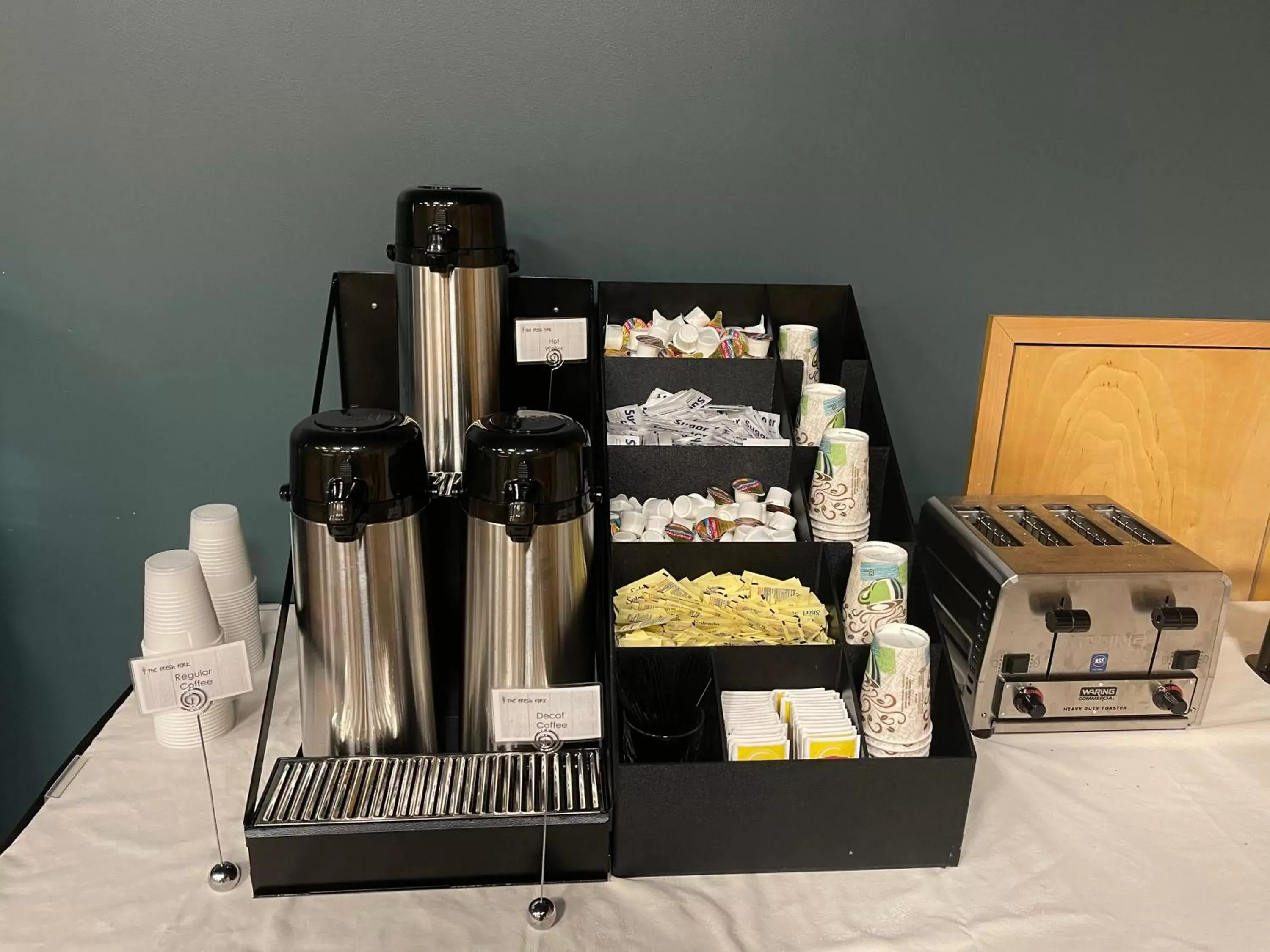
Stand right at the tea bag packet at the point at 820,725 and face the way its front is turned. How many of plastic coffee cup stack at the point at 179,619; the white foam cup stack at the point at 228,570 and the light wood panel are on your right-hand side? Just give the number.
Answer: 2

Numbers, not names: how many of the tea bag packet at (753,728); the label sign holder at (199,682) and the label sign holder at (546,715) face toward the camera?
3

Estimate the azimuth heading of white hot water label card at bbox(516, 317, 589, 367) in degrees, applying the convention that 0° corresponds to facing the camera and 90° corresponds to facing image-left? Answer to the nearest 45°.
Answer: approximately 0°

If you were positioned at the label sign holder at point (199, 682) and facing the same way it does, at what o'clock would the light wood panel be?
The light wood panel is roughly at 9 o'clock from the label sign holder.

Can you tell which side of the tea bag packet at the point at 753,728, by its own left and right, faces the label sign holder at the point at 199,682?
right

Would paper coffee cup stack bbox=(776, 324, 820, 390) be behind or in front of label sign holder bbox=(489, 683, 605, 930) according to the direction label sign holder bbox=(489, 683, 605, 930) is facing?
behind

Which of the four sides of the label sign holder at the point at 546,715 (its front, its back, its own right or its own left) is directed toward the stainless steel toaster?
left
